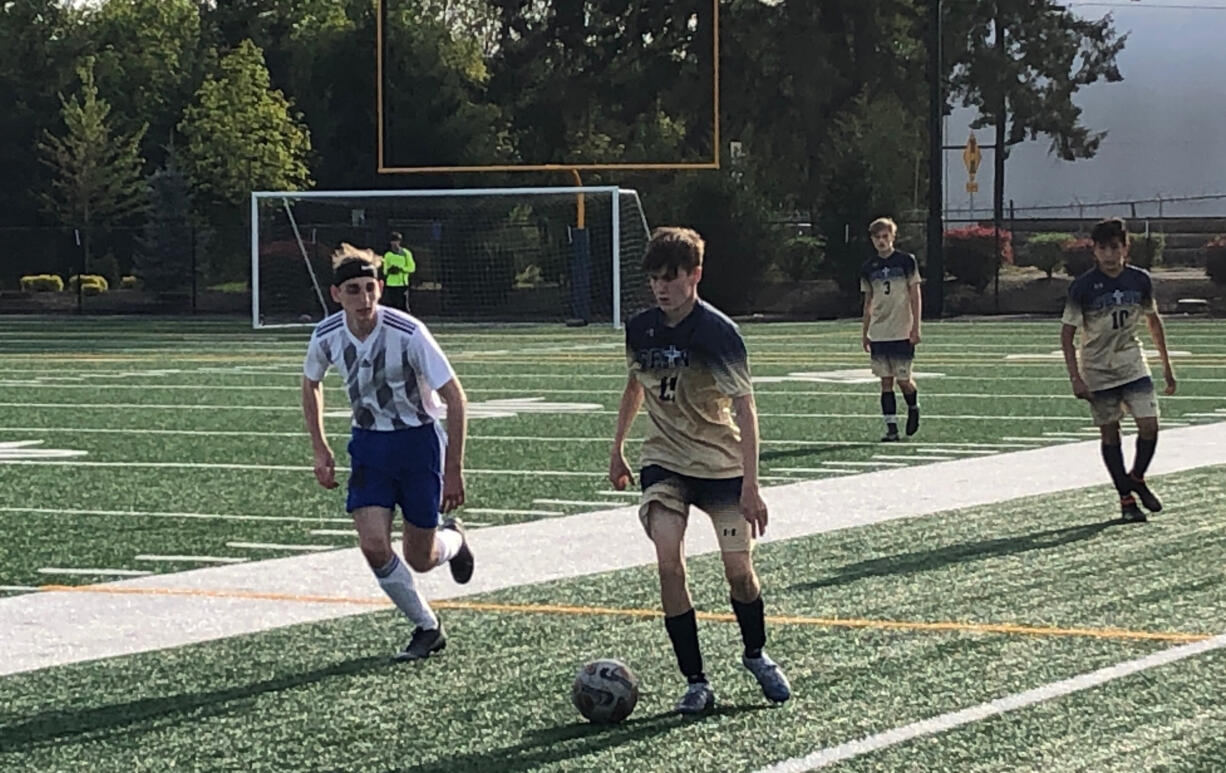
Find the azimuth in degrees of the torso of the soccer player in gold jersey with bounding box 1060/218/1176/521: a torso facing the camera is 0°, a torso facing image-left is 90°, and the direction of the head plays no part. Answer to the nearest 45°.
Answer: approximately 0°

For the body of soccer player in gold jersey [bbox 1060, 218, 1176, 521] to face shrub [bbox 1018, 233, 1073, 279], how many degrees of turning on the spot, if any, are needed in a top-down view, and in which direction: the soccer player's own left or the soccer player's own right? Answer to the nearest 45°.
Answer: approximately 180°

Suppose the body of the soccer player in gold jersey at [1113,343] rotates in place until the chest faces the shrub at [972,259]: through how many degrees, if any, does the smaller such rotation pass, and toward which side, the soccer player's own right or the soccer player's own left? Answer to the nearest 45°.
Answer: approximately 180°

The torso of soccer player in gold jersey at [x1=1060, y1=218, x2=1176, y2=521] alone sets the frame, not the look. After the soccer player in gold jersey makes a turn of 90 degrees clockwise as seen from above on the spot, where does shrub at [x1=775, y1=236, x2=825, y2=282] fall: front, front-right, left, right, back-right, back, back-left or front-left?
right

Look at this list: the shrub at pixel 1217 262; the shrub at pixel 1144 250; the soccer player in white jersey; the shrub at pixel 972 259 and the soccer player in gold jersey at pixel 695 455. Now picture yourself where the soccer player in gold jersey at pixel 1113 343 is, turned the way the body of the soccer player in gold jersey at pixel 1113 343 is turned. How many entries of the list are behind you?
3

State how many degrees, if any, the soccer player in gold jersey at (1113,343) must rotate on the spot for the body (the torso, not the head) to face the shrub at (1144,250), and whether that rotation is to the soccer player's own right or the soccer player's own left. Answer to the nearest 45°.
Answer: approximately 180°

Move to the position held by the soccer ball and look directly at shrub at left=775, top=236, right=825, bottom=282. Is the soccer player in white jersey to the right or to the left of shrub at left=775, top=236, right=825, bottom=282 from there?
left

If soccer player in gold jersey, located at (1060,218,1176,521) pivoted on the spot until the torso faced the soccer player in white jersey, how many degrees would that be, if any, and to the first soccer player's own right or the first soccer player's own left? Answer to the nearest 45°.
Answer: approximately 45° to the first soccer player's own right

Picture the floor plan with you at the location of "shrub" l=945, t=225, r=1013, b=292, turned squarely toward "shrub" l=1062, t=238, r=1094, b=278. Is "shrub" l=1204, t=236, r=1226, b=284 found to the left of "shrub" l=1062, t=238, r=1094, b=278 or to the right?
right

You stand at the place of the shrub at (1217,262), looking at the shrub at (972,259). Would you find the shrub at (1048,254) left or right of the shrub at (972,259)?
right

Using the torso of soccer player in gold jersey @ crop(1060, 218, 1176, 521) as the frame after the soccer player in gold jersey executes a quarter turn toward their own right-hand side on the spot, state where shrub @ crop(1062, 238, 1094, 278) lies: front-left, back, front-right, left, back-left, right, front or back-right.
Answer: right

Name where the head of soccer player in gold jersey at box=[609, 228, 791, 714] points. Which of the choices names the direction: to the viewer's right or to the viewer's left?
to the viewer's left

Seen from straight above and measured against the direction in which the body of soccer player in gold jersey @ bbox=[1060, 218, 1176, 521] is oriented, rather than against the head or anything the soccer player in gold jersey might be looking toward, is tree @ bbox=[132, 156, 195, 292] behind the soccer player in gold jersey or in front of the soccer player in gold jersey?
behind
